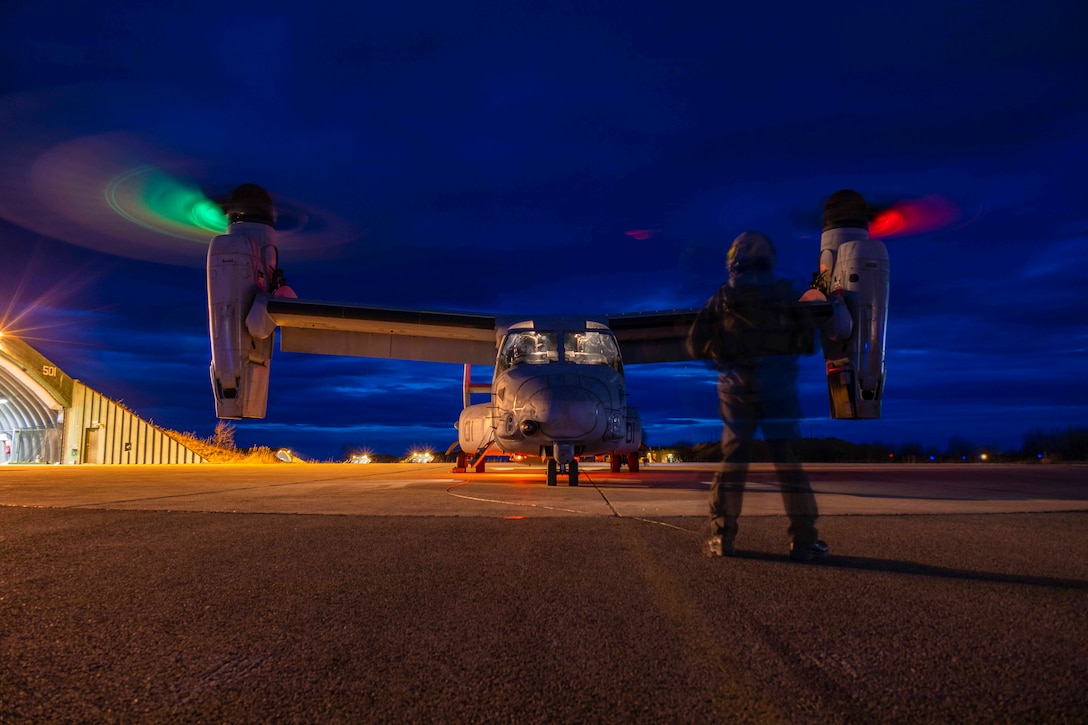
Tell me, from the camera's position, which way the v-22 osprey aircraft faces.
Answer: facing the viewer

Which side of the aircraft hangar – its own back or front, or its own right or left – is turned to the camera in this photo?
front

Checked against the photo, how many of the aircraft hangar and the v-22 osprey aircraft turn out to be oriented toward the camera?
2

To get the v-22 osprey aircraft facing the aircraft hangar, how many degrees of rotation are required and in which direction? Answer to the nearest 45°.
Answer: approximately 135° to its right
